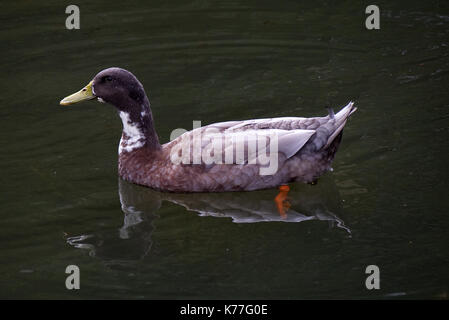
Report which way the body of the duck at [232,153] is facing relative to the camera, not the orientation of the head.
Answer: to the viewer's left
